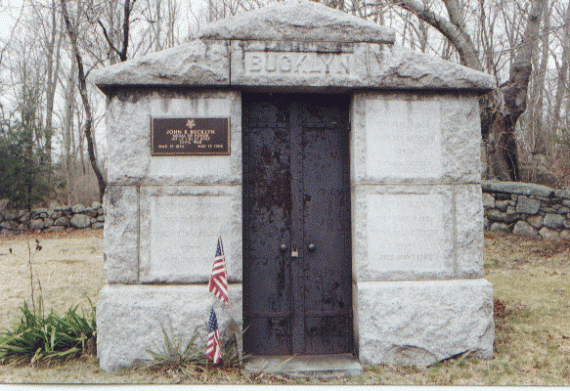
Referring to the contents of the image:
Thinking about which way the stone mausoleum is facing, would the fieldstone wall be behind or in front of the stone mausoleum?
behind

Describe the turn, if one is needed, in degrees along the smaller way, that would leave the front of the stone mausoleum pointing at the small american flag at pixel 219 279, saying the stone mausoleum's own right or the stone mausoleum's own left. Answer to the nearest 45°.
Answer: approximately 45° to the stone mausoleum's own right

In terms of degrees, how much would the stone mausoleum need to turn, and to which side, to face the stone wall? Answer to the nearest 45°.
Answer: approximately 135° to its left

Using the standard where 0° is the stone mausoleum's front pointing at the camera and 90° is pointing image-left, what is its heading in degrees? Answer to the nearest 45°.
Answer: approximately 0°

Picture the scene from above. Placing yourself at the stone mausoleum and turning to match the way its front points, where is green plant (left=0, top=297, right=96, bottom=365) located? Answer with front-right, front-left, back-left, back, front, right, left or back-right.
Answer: right

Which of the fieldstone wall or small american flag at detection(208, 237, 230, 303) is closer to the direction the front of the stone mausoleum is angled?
the small american flag
